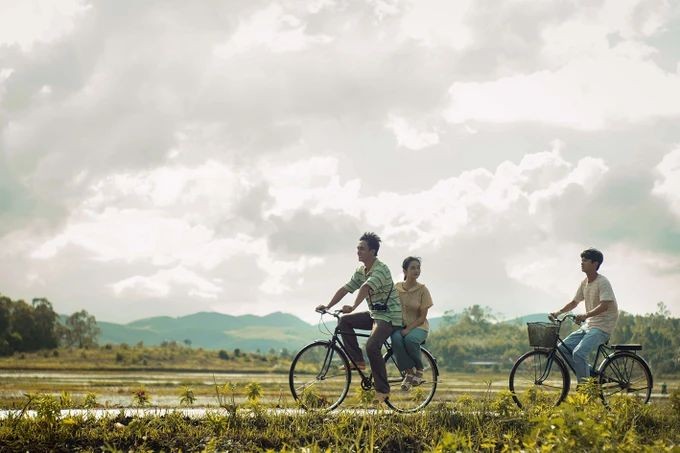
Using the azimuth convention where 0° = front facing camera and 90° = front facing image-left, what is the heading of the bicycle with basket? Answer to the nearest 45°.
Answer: approximately 90°

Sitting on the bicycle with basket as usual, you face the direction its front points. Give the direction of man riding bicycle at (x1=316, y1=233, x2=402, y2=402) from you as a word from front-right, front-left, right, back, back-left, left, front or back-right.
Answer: front-left

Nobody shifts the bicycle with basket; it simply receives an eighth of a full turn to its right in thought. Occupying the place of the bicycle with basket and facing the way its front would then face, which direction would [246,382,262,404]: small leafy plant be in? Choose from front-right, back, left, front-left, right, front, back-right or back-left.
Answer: left

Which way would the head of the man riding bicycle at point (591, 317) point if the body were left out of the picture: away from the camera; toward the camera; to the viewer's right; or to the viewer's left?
to the viewer's left

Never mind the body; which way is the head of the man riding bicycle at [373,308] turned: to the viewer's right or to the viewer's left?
to the viewer's left
